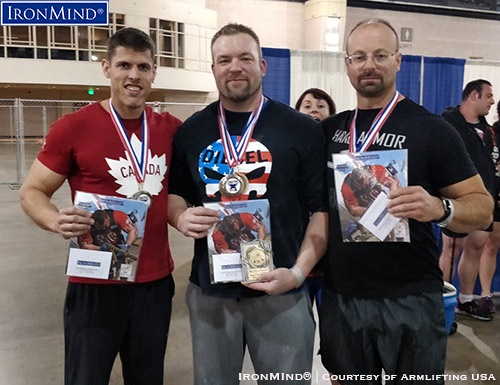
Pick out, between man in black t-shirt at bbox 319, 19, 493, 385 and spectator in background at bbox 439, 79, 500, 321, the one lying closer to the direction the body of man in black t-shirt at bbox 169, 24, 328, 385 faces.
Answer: the man in black t-shirt

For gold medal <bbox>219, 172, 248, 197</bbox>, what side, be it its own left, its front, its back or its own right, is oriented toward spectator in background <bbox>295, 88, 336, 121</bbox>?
back

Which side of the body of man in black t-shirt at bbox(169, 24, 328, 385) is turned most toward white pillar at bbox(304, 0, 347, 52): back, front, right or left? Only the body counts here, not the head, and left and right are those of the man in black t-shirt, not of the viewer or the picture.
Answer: back

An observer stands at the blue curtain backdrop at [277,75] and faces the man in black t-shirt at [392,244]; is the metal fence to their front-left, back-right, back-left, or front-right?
back-right

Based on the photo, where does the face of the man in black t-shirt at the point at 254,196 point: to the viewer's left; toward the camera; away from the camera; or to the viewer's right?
toward the camera

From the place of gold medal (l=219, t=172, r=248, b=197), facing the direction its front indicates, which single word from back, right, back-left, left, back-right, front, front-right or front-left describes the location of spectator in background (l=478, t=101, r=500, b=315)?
back-left

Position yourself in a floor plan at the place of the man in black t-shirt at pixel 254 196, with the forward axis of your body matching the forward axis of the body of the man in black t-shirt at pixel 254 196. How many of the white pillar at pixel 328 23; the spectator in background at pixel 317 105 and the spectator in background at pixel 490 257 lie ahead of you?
0

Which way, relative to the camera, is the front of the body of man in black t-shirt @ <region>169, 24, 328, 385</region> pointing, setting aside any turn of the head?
toward the camera

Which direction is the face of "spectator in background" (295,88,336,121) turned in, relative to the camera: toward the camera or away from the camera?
toward the camera

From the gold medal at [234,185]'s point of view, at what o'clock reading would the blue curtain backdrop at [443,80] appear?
The blue curtain backdrop is roughly at 7 o'clock from the gold medal.
